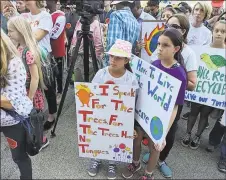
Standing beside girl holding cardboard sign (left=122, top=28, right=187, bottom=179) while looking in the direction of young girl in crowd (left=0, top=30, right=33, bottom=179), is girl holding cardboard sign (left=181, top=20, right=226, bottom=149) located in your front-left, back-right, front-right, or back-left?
back-right

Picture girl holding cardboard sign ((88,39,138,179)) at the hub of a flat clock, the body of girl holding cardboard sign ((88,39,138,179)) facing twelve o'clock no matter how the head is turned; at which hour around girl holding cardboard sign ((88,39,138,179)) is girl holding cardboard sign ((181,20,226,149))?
girl holding cardboard sign ((181,20,226,149)) is roughly at 8 o'clock from girl holding cardboard sign ((88,39,138,179)).

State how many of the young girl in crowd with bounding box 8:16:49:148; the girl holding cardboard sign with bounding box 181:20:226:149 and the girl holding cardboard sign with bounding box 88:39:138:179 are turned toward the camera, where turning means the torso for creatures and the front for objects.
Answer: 2

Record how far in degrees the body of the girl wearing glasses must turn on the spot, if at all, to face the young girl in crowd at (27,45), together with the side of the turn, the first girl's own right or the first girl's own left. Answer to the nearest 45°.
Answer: approximately 45° to the first girl's own right

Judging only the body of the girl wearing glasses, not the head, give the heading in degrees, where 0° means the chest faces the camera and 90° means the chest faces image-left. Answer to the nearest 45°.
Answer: approximately 45°

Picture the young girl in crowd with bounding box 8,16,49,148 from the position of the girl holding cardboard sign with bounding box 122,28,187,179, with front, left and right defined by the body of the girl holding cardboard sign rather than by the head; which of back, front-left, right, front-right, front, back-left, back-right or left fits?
front-right
